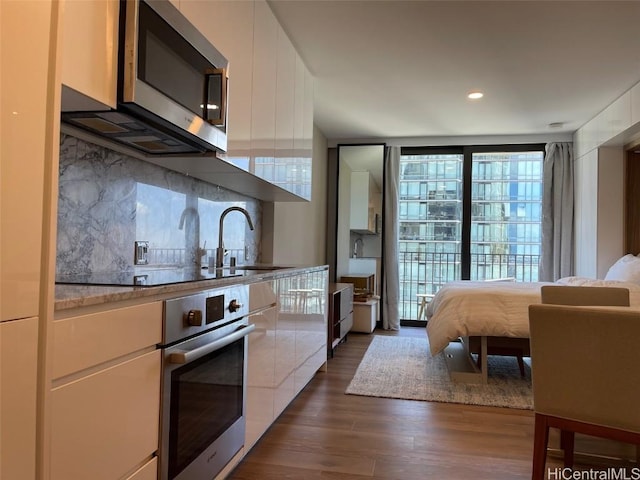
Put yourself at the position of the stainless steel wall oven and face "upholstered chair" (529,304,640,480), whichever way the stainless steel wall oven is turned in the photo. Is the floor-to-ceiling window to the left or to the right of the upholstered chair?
left

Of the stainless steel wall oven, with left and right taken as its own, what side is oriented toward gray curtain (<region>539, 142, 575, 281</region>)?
left

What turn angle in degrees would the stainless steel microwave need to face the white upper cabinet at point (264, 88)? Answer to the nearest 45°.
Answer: approximately 90° to its left

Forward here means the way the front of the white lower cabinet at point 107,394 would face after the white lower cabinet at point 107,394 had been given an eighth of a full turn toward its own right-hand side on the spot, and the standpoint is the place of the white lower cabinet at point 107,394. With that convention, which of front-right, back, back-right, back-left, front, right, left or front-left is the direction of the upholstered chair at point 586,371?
left

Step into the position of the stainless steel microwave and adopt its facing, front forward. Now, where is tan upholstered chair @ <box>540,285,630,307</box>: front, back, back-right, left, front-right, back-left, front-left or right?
front-left

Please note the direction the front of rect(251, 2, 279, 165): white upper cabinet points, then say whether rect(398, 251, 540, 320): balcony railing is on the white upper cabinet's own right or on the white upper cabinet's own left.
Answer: on the white upper cabinet's own left

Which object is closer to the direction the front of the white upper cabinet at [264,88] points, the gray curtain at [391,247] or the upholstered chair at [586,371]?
the upholstered chair

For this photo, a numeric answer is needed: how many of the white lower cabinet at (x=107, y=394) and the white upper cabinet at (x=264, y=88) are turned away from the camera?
0

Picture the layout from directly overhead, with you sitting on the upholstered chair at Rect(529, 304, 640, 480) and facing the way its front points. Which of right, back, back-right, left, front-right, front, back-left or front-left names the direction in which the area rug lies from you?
left

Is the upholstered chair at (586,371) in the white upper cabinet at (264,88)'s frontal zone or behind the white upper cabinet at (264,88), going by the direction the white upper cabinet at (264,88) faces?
frontal zone

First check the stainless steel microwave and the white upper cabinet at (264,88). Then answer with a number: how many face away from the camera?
0

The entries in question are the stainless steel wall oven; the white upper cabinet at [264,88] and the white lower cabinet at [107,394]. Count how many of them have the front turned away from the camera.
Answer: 0
